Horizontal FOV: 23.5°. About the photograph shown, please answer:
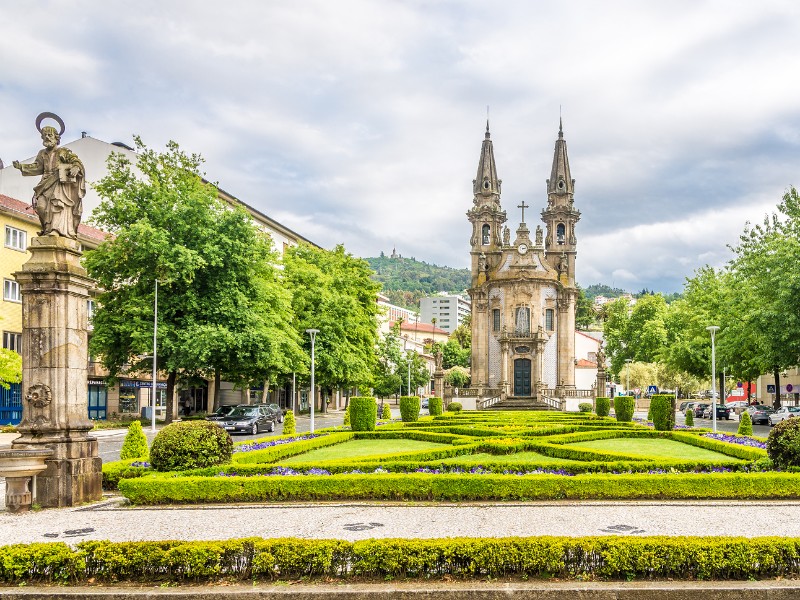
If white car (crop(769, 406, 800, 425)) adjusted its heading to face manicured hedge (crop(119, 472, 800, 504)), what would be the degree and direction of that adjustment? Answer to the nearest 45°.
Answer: approximately 45° to its left

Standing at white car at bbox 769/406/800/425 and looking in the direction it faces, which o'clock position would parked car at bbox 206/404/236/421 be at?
The parked car is roughly at 12 o'clock from the white car.

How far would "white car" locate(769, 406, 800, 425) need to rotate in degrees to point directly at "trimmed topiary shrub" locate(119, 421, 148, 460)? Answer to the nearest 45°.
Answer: approximately 45° to its left

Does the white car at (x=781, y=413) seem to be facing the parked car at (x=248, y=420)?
yes

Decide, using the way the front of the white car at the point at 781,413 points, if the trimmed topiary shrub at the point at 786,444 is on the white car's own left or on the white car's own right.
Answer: on the white car's own left

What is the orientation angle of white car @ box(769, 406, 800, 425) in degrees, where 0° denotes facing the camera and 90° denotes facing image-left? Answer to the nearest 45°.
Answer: approximately 45°

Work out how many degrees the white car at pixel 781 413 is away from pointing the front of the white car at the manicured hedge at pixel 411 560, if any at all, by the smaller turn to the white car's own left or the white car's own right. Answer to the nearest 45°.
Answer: approximately 45° to the white car's own left

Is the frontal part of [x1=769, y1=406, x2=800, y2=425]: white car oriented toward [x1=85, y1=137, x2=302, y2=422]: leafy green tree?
yes
